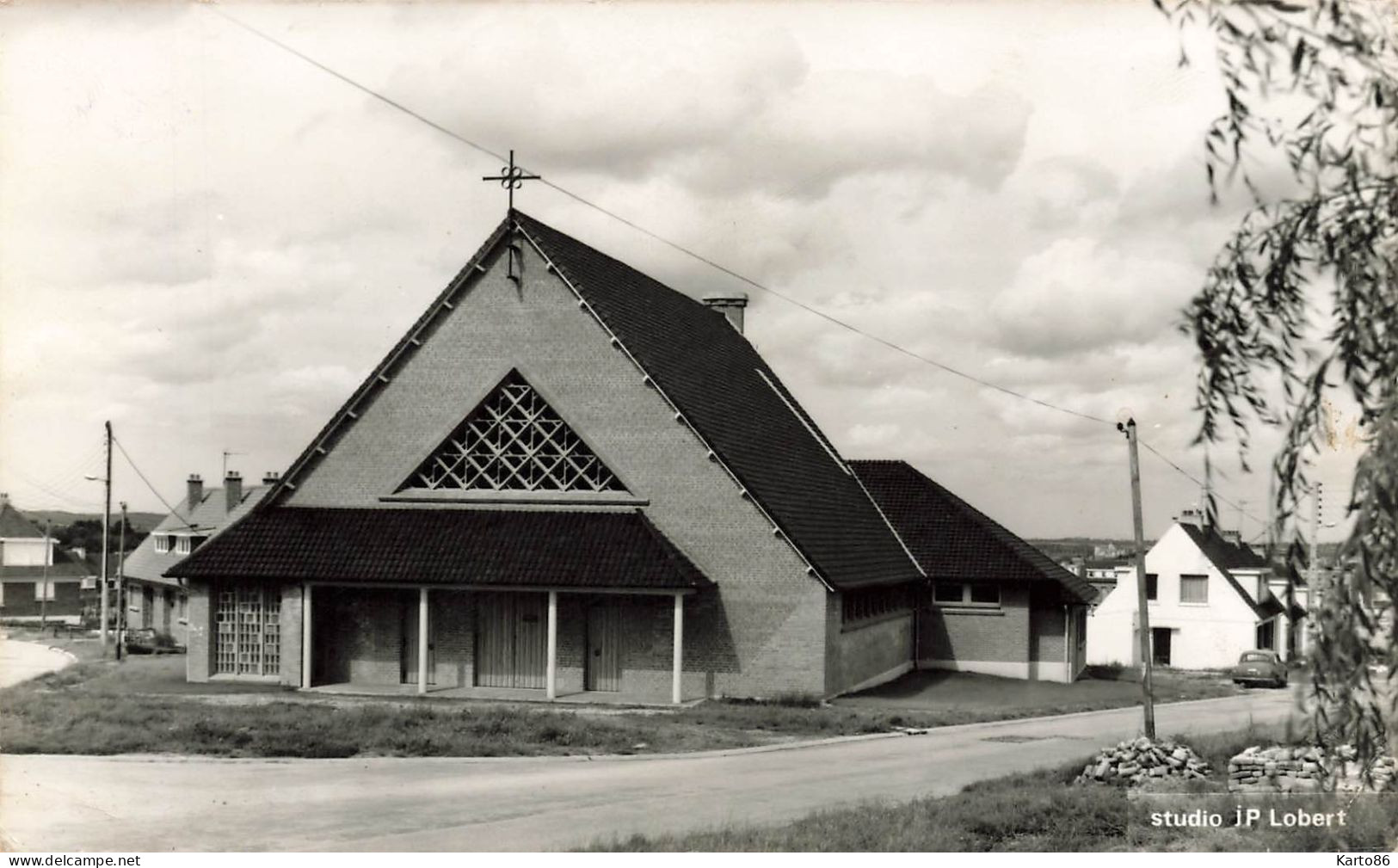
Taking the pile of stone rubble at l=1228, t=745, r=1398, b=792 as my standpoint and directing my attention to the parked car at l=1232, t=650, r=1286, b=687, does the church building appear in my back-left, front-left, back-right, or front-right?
front-left

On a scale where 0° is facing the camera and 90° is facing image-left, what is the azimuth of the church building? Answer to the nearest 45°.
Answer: approximately 0°

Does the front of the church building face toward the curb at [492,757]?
yes

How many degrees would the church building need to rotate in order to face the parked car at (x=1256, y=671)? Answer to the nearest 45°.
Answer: approximately 135° to its left

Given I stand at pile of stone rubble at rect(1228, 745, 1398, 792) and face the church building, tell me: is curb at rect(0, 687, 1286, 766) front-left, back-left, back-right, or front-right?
front-left
